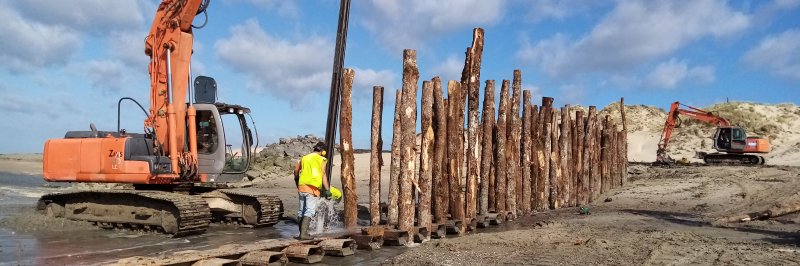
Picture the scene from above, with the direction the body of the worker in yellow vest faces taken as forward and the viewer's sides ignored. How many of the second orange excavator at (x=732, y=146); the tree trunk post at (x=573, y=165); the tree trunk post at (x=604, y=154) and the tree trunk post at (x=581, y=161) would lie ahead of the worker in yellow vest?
4

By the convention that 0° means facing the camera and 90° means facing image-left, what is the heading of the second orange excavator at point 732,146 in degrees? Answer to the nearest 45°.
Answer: approximately 90°

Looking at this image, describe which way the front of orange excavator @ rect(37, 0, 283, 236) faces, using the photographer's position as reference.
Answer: facing the viewer and to the right of the viewer

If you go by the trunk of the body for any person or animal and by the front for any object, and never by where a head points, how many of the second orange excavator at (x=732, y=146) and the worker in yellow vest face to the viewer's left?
1

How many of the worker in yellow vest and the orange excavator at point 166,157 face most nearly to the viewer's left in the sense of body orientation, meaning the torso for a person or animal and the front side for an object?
0

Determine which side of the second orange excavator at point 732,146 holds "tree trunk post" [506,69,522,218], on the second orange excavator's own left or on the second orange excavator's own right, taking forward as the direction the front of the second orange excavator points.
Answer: on the second orange excavator's own left

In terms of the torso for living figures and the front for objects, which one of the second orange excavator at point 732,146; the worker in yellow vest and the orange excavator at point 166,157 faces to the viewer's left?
the second orange excavator

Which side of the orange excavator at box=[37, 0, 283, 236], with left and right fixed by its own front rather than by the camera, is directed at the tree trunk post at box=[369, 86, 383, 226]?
front

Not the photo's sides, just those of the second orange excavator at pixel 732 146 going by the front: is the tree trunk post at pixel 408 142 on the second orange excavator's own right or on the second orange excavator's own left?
on the second orange excavator's own left

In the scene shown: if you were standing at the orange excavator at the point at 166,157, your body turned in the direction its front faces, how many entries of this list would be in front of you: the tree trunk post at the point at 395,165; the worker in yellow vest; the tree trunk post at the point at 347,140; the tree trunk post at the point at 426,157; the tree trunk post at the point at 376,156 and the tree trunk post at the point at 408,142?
6

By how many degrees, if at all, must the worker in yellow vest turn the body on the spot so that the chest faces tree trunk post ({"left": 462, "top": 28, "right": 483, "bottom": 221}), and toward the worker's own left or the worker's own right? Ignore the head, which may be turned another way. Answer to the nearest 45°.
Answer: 0° — they already face it

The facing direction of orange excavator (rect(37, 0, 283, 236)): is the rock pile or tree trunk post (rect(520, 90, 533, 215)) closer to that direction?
the tree trunk post

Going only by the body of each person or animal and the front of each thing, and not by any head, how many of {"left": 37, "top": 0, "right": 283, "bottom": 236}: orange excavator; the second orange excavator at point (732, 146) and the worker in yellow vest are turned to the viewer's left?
1

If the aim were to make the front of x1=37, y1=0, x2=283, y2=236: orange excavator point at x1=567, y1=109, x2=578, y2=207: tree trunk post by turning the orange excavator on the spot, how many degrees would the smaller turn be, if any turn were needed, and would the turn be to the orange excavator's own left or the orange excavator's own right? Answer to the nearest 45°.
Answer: approximately 45° to the orange excavator's own left
